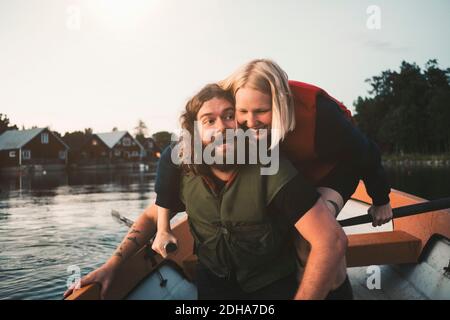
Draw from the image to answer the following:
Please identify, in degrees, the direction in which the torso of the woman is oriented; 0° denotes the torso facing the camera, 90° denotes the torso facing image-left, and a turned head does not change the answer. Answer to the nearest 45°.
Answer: approximately 45°

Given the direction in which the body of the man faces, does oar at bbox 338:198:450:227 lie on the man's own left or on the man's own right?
on the man's own left

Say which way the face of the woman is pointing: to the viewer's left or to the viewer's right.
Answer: to the viewer's left

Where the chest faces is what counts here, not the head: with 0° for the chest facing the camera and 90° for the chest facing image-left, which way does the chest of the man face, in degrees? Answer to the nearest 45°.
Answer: approximately 0°
